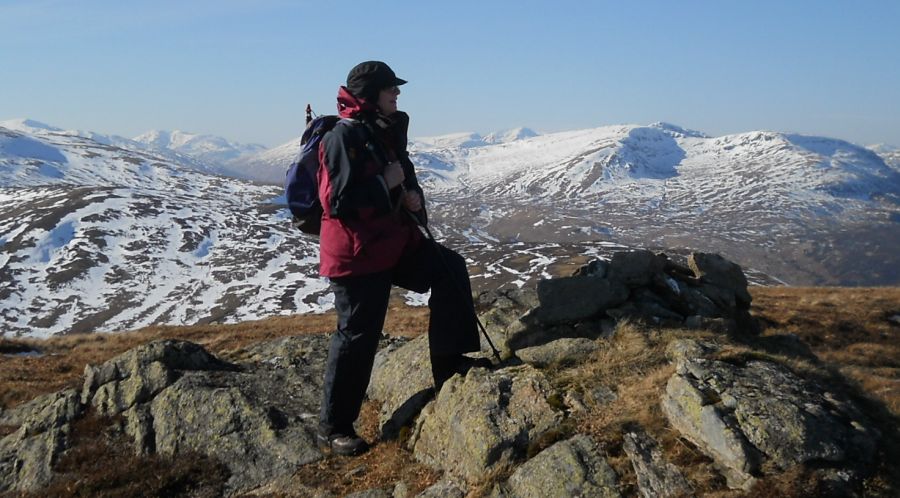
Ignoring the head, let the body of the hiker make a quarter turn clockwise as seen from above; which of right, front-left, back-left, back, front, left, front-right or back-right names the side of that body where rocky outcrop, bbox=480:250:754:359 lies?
back-left

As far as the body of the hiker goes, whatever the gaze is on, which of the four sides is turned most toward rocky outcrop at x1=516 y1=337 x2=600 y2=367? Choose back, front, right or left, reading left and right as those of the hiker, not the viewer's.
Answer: front

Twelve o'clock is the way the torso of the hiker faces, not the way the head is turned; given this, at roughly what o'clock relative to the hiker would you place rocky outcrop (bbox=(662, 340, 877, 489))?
The rocky outcrop is roughly at 1 o'clock from the hiker.

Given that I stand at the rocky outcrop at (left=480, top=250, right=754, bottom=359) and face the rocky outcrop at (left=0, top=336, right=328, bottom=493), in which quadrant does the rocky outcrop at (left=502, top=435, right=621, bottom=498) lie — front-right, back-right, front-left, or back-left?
front-left

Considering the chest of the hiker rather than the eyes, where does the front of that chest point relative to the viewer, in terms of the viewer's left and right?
facing to the right of the viewer

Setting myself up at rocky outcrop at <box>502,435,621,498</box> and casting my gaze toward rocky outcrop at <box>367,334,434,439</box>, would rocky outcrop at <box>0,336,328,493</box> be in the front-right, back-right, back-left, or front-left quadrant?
front-left

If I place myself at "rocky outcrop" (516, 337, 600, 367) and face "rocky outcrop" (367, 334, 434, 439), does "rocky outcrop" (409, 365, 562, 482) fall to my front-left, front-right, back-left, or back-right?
front-left

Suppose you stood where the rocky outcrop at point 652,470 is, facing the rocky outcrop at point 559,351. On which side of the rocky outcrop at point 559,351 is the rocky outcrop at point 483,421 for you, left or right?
left

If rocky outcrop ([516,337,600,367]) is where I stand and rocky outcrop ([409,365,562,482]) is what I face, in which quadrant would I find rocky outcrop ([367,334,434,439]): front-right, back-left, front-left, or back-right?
front-right
